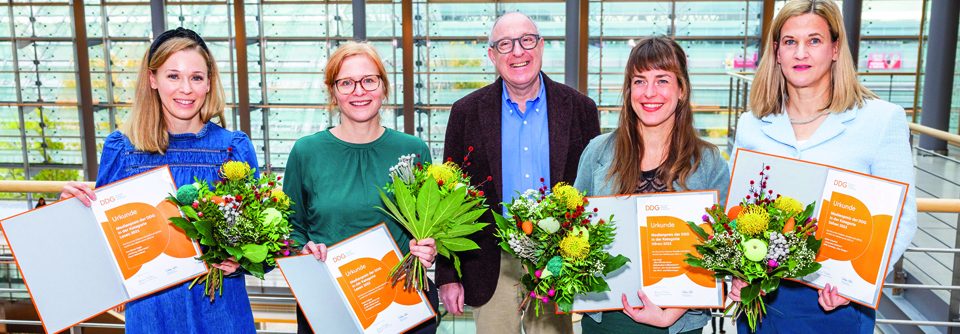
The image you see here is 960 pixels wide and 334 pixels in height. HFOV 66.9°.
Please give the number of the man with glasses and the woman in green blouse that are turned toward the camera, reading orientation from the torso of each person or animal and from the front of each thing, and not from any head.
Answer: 2

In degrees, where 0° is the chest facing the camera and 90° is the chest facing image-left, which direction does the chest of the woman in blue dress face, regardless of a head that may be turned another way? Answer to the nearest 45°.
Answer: approximately 0°

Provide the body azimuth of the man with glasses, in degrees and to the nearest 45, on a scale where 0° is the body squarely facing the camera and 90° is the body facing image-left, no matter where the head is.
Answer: approximately 0°

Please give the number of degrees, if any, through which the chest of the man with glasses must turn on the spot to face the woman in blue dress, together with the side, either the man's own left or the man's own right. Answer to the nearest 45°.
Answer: approximately 45° to the man's own right

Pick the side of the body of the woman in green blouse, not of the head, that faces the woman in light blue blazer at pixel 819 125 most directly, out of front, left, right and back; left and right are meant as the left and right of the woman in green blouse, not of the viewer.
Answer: left

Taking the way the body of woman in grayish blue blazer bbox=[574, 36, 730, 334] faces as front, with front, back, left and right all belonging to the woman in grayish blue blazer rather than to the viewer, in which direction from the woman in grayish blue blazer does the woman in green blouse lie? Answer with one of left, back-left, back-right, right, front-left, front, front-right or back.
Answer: right

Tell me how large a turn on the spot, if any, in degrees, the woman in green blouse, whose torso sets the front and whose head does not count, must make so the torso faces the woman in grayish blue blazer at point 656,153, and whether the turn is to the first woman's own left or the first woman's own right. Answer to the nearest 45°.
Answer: approximately 90° to the first woman's own left
